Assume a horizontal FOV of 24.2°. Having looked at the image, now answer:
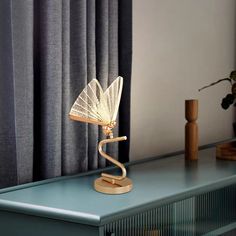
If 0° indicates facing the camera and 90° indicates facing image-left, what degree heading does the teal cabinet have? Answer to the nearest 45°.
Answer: approximately 315°
